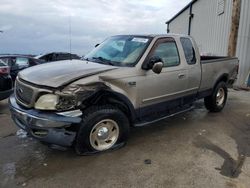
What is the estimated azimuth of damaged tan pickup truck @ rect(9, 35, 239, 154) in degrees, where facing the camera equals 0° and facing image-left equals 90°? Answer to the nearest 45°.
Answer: approximately 45°

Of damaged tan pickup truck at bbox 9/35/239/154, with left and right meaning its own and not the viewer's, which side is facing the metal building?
back

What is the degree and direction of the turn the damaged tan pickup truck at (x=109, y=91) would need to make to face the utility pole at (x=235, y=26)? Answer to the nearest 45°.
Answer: approximately 180°
